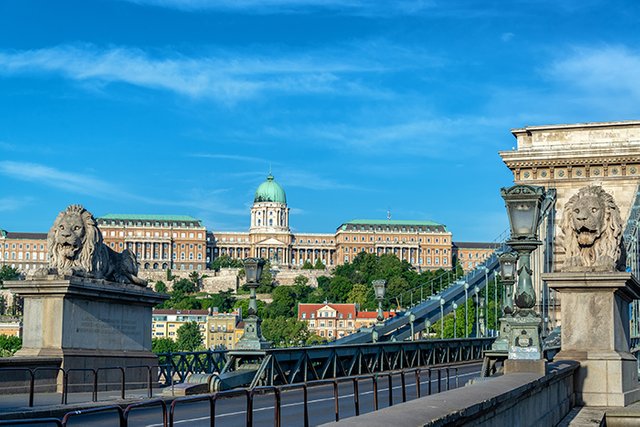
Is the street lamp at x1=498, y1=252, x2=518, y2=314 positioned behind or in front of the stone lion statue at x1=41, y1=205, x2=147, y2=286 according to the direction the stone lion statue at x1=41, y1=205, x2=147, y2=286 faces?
behind

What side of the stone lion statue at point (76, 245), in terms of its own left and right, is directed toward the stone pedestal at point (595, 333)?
left

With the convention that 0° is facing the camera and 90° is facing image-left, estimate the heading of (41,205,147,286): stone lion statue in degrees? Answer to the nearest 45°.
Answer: approximately 45°

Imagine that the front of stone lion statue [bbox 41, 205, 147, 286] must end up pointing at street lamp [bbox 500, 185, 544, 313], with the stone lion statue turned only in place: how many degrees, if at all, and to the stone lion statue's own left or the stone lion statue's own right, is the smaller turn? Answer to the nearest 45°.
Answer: approximately 90° to the stone lion statue's own left

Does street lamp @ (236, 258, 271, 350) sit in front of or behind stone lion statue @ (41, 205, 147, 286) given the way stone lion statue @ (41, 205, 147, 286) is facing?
behind
